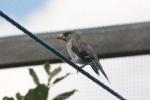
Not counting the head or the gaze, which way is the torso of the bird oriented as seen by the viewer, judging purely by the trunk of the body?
to the viewer's left
